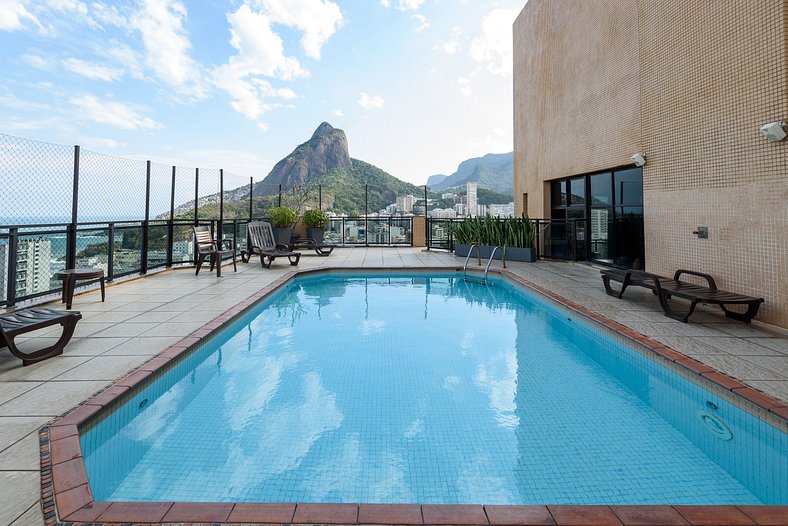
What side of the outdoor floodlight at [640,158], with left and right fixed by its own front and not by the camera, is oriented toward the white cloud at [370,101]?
right

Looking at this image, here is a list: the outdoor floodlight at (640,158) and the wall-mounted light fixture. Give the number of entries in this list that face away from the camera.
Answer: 0

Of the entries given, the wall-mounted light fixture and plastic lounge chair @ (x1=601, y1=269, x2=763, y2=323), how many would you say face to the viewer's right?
0

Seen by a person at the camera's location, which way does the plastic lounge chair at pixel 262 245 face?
facing the viewer and to the right of the viewer

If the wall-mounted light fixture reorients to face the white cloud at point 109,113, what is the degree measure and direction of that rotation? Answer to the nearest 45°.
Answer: approximately 45° to its right

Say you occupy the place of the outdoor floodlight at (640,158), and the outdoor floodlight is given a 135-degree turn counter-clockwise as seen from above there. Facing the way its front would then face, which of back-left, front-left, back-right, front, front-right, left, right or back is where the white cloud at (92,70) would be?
back

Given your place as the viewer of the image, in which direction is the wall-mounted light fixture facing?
facing the viewer and to the left of the viewer

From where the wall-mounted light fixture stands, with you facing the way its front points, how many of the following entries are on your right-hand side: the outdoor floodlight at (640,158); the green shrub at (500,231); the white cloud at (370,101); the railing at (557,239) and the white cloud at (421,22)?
5

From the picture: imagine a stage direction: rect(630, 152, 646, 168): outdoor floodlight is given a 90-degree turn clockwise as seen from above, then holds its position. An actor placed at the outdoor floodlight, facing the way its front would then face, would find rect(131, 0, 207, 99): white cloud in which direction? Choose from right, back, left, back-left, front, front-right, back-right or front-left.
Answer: front-left

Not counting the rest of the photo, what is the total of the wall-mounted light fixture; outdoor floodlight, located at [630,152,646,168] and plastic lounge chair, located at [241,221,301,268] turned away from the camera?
0
